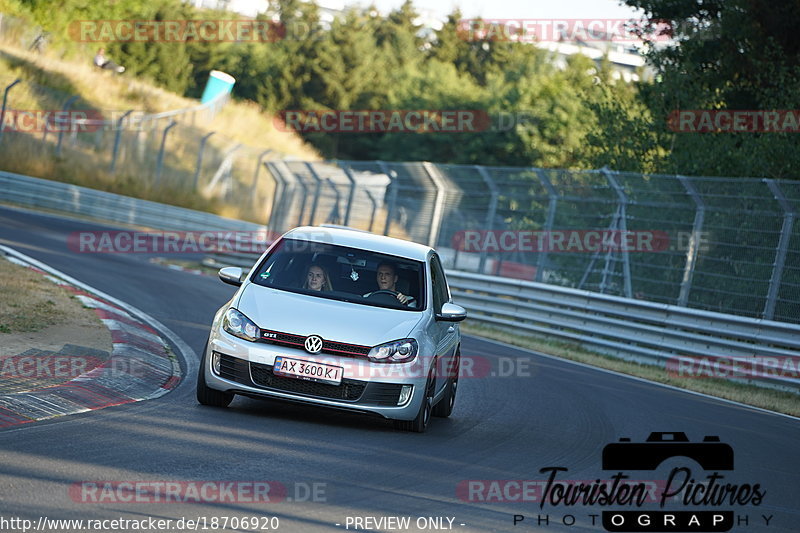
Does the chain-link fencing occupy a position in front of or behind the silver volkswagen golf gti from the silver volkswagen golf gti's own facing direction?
behind

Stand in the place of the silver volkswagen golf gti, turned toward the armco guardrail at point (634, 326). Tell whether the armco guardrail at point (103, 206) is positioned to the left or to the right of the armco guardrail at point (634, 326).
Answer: left

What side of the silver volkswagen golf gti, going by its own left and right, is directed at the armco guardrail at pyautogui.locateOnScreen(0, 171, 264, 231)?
back

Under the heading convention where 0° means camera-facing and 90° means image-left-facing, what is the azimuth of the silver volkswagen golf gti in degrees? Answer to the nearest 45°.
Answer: approximately 0°

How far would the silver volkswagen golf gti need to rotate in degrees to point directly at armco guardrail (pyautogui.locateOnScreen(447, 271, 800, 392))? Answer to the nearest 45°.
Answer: approximately 135° to its left
